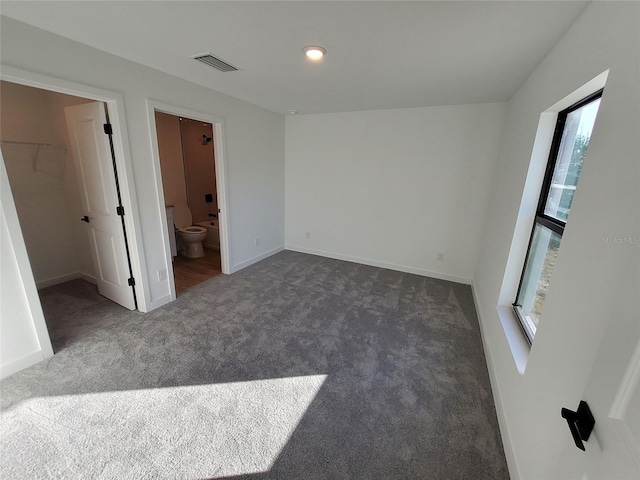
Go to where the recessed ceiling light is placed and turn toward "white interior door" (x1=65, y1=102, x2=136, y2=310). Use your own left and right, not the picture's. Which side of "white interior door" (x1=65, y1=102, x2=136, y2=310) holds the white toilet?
right

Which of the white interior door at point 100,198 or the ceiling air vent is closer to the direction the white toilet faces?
the ceiling air vent

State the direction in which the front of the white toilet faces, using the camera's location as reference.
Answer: facing the viewer and to the right of the viewer

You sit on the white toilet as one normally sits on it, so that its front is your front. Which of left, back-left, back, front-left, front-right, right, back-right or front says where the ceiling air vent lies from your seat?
front-right

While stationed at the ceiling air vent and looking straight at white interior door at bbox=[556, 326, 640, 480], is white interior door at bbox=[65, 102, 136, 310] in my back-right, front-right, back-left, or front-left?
back-right

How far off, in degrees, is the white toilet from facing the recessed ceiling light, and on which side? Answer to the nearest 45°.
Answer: approximately 45° to its right

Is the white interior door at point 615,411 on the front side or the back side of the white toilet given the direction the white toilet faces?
on the front side

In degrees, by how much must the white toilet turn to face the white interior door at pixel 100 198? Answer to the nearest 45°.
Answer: approximately 90° to its right

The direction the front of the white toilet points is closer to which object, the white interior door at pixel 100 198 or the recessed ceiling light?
the recessed ceiling light
